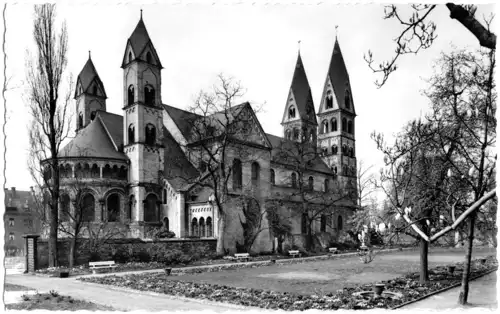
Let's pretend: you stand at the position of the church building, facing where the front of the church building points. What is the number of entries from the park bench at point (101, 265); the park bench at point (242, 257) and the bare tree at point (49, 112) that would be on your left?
0

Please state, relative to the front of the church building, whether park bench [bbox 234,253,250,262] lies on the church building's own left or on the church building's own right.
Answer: on the church building's own right

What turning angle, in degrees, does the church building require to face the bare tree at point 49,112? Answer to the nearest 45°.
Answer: approximately 135° to its right

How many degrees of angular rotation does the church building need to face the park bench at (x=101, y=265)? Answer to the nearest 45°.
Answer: approximately 135° to its right

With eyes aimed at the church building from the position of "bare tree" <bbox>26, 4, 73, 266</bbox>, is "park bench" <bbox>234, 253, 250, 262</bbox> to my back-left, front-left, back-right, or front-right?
front-right

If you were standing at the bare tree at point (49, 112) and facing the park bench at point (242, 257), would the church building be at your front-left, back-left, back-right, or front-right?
front-left

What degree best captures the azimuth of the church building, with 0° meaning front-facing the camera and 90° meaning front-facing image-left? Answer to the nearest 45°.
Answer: approximately 225°
